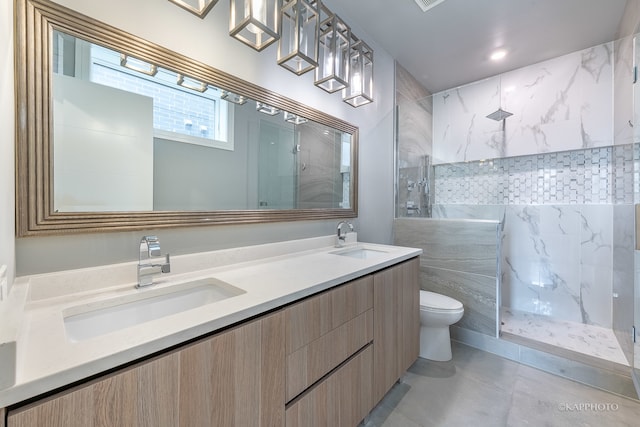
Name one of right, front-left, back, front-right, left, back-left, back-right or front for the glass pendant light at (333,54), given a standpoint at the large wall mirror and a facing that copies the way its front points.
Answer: front-left

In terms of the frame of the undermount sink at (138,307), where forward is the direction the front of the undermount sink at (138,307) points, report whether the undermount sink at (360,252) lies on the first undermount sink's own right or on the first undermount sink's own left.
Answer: on the first undermount sink's own left

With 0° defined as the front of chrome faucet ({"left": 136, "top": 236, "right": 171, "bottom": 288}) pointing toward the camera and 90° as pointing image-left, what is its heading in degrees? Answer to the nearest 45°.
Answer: approximately 315°

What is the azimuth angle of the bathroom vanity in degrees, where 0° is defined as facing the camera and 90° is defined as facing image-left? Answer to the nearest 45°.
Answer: approximately 315°

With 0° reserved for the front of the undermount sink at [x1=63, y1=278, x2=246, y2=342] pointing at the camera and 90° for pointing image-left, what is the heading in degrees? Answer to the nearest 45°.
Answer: approximately 315°
